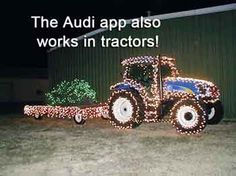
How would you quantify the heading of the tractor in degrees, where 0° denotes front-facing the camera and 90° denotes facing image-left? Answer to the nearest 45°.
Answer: approximately 315°
